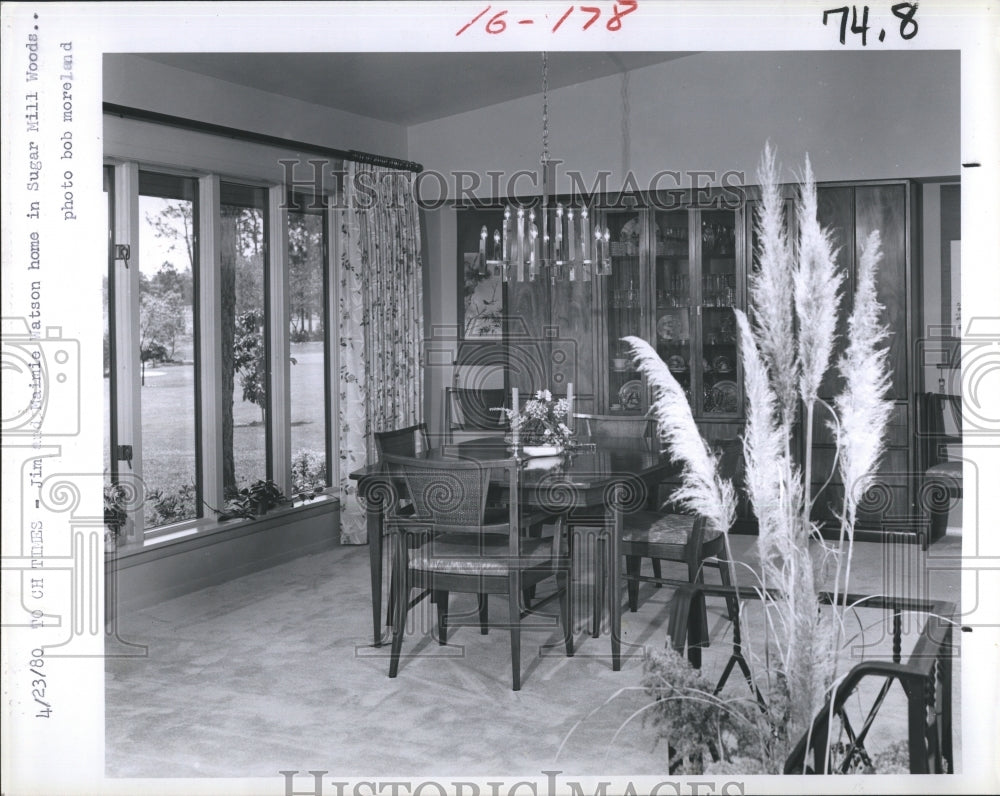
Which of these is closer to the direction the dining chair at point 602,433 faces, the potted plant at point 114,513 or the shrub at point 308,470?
the potted plant

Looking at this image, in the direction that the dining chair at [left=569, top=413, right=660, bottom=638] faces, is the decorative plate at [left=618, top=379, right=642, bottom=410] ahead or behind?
behind

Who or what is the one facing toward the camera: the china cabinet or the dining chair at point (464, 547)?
the china cabinet

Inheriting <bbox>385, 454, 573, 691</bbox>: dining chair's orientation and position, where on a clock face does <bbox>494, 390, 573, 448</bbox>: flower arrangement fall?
The flower arrangement is roughly at 11 o'clock from the dining chair.

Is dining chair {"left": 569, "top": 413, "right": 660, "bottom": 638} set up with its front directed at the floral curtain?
no

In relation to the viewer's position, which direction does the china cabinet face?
facing the viewer

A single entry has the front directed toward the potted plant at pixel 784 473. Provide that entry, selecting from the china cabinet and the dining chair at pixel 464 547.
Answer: the china cabinet

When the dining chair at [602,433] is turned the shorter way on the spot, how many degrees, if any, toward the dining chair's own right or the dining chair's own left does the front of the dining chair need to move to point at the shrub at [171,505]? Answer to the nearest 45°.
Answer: approximately 45° to the dining chair's own right

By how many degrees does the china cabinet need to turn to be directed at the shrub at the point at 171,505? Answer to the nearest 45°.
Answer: approximately 45° to its right

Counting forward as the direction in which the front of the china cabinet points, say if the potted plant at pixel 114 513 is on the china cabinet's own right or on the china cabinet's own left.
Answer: on the china cabinet's own right

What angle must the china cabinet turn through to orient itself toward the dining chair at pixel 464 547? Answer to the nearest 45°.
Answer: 0° — it already faces it

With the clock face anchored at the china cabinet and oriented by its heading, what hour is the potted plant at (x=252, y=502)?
The potted plant is roughly at 2 o'clock from the china cabinet.

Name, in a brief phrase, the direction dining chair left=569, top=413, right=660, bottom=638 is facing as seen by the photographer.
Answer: facing the viewer and to the left of the viewer

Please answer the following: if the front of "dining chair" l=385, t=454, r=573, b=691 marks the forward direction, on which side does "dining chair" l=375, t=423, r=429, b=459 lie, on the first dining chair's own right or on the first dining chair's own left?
on the first dining chair's own left

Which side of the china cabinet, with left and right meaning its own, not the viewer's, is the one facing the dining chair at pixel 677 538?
front

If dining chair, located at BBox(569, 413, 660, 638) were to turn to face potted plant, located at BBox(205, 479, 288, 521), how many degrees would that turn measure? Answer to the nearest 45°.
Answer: approximately 45° to its right

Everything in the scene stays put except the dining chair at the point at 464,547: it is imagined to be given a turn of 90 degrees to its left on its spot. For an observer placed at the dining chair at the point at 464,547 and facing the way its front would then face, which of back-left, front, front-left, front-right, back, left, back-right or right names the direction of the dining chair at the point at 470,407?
front-right

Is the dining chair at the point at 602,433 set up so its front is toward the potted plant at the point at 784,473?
no

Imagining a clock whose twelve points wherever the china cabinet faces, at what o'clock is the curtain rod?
The curtain rod is roughly at 2 o'clock from the china cabinet.

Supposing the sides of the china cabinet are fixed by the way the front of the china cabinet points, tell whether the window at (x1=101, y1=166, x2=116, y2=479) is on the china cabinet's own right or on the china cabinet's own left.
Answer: on the china cabinet's own right

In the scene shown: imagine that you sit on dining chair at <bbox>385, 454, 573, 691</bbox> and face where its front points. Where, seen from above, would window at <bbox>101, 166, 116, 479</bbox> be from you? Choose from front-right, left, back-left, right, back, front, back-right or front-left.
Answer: left

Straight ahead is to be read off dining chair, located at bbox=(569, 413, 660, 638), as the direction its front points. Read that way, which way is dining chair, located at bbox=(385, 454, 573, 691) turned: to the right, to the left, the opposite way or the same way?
the opposite way

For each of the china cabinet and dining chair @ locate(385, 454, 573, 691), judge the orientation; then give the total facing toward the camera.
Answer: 1
